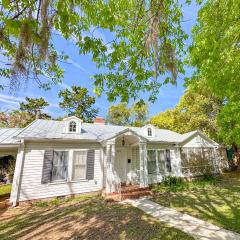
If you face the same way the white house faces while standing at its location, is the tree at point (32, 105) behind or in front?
behind

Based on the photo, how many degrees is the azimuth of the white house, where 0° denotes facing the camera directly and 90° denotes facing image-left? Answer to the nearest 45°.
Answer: approximately 315°

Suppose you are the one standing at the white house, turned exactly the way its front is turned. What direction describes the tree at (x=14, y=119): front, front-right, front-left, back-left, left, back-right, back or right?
back

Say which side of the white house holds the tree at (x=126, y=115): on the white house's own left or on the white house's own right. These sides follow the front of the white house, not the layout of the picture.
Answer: on the white house's own left

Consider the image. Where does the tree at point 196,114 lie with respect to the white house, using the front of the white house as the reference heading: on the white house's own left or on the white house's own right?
on the white house's own left

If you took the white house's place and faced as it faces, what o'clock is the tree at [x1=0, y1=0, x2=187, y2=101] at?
The tree is roughly at 1 o'clock from the white house.

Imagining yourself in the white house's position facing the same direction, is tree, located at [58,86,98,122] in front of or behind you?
behind
